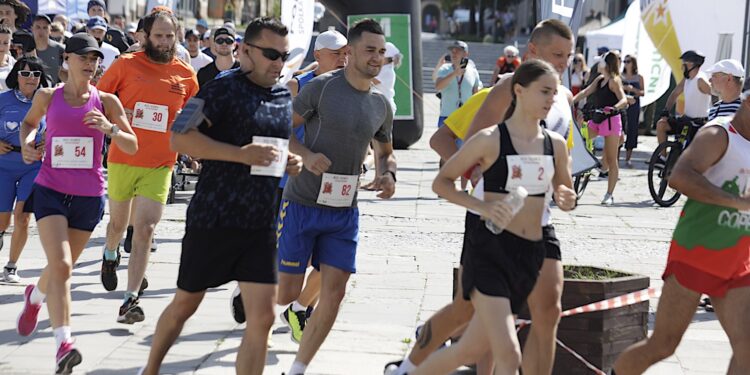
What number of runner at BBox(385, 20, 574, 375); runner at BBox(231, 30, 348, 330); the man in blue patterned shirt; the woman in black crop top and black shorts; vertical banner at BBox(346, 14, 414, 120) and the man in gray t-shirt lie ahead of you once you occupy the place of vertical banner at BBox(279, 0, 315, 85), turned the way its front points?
5

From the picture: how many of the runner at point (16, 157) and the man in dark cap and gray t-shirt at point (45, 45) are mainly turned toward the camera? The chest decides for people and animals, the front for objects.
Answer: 2

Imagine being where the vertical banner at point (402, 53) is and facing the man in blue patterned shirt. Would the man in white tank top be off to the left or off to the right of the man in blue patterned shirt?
left

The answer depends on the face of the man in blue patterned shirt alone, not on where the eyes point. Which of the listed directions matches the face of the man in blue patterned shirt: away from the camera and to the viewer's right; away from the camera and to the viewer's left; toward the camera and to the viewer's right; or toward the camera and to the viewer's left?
toward the camera and to the viewer's right

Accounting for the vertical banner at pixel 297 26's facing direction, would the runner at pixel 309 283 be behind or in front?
in front

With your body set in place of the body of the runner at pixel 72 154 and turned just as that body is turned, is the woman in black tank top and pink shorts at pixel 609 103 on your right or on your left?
on your left

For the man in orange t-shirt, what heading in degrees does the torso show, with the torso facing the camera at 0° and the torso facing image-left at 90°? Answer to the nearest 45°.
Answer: approximately 0°

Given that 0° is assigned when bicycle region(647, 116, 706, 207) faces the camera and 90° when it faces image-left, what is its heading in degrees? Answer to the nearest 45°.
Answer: approximately 45°

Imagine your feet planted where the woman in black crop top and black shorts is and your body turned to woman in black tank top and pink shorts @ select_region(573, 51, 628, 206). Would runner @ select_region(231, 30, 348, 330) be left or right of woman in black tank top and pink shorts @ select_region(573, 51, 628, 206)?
left

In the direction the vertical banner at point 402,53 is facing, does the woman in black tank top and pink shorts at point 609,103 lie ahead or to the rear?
ahead
